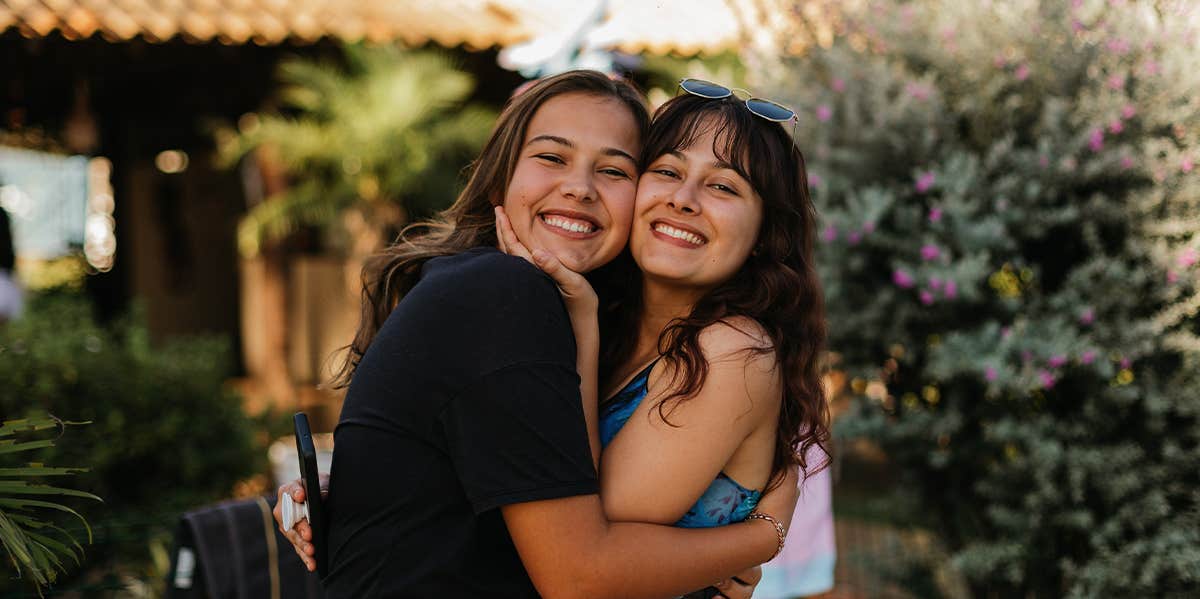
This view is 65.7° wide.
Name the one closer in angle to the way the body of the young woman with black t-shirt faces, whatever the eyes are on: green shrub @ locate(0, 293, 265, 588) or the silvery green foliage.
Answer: the silvery green foliage

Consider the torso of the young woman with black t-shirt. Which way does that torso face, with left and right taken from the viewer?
facing to the right of the viewer
